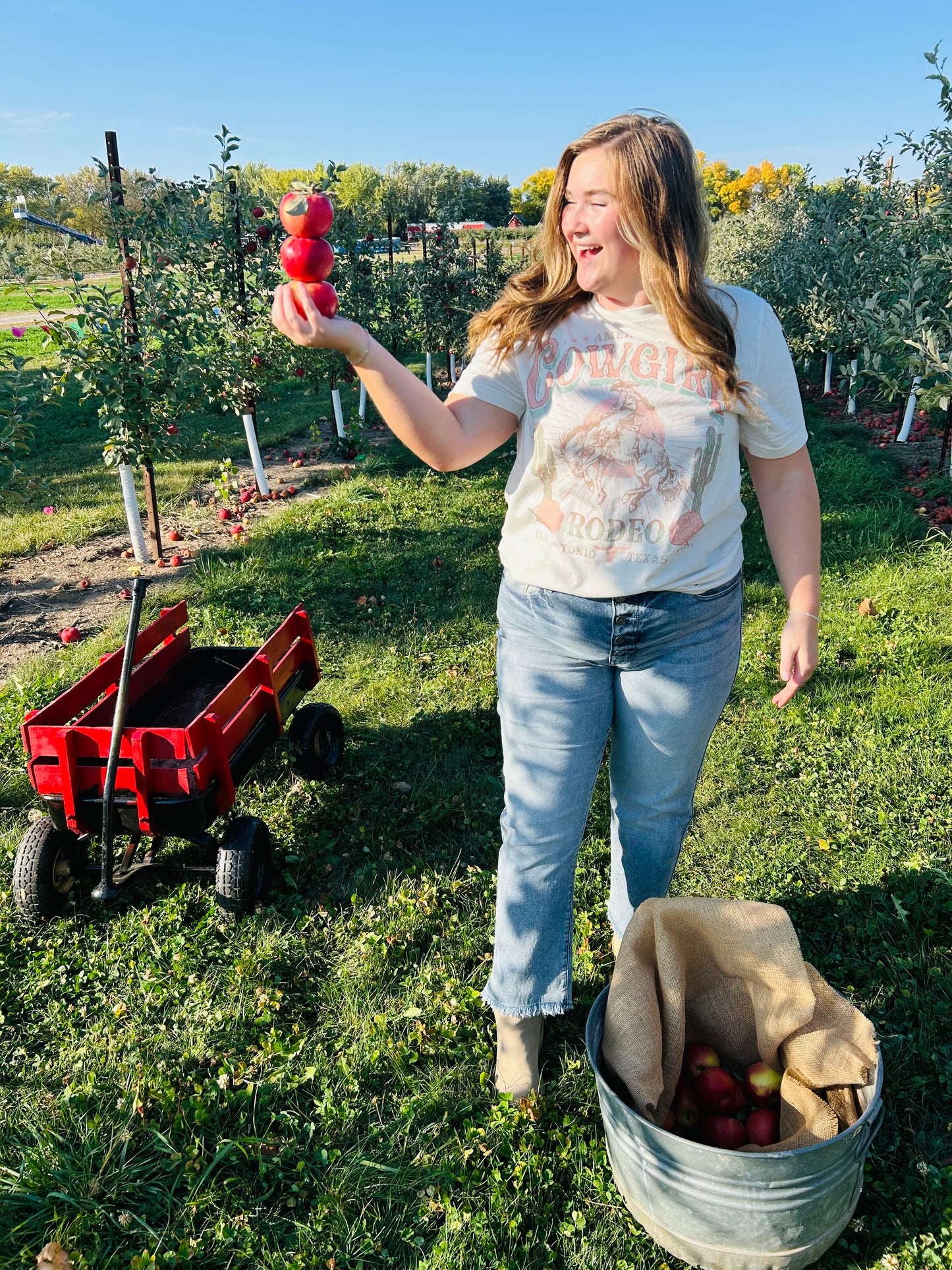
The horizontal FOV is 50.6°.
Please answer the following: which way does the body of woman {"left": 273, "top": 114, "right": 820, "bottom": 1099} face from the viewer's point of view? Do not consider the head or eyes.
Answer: toward the camera

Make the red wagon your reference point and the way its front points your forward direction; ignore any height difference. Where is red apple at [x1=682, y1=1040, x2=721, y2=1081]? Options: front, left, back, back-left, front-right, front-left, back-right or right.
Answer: left

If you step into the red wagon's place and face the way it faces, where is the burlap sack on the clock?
The burlap sack is roughly at 9 o'clock from the red wagon.

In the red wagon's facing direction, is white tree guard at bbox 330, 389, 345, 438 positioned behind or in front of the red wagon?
behind

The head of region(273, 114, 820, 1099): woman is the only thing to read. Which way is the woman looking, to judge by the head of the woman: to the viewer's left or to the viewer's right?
to the viewer's left

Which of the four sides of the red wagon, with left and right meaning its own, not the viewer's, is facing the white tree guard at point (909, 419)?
back

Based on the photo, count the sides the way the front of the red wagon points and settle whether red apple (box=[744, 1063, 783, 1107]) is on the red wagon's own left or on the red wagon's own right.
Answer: on the red wagon's own left

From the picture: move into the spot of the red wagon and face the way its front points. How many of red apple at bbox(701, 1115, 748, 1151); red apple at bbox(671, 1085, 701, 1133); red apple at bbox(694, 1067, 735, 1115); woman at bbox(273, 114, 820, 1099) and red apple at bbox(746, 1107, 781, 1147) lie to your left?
5

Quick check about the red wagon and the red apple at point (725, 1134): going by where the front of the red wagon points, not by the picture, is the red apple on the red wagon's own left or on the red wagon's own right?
on the red wagon's own left

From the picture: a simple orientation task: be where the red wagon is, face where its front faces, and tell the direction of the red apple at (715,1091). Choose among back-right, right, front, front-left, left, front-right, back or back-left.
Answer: left

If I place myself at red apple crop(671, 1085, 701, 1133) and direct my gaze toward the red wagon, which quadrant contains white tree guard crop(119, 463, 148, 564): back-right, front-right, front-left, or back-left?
front-right

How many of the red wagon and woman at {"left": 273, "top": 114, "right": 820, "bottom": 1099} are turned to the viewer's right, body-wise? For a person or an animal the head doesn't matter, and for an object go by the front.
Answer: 0

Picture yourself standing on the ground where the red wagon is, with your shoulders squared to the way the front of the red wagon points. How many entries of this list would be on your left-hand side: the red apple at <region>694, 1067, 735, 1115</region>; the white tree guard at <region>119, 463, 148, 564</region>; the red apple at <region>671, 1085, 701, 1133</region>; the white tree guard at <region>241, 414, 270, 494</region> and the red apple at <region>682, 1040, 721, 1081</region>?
3

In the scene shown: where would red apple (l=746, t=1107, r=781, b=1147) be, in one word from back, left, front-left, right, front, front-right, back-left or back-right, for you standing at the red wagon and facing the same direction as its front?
left

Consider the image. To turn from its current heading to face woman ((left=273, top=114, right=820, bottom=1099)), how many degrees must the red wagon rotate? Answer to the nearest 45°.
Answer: approximately 90° to its left
